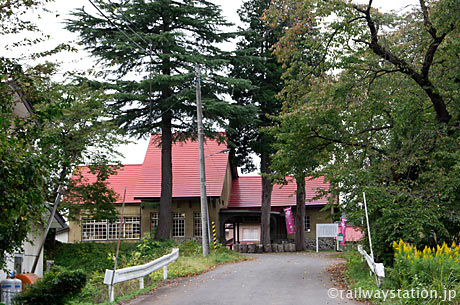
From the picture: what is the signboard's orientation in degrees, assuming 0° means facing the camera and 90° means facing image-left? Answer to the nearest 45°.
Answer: approximately 0°

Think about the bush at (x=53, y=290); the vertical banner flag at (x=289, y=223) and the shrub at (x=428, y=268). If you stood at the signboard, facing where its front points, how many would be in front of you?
2

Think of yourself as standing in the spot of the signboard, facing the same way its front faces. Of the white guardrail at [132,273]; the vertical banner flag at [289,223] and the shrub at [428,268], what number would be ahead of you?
2

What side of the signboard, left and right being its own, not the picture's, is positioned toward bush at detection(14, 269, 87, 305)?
front

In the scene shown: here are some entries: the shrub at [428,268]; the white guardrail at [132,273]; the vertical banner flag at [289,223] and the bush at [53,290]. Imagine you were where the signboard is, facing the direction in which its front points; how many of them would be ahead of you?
3

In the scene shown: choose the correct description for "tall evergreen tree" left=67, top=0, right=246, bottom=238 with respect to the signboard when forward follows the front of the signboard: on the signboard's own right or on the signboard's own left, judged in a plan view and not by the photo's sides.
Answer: on the signboard's own right
